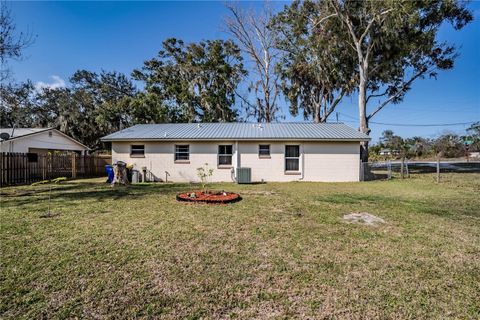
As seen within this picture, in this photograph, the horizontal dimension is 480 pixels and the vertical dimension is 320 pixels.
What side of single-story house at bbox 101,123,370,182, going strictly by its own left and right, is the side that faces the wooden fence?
left

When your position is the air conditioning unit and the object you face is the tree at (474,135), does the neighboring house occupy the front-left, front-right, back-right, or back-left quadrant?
back-left

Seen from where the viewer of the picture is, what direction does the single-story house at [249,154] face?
facing away from the viewer

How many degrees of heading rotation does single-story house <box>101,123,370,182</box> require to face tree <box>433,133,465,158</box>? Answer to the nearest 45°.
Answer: approximately 45° to its right

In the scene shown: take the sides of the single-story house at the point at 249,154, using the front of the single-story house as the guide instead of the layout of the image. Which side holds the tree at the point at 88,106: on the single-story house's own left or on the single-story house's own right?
on the single-story house's own left

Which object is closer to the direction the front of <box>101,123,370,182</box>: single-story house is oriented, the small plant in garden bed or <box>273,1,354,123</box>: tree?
the tree
